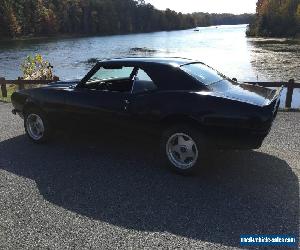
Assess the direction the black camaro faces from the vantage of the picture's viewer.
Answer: facing away from the viewer and to the left of the viewer
